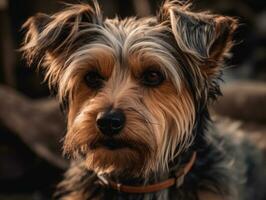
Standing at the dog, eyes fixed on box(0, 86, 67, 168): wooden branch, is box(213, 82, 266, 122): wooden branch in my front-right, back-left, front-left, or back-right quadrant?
front-right

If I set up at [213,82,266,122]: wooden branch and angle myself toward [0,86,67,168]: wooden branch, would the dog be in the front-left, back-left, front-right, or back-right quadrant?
front-left

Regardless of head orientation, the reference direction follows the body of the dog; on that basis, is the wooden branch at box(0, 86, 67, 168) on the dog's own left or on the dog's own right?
on the dog's own right

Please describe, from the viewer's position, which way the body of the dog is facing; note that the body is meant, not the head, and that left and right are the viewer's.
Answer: facing the viewer and to the left of the viewer

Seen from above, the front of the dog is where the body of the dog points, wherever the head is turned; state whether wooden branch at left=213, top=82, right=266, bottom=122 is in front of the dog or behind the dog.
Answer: behind
